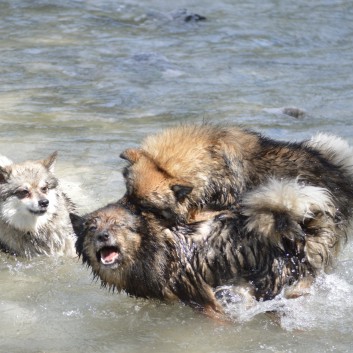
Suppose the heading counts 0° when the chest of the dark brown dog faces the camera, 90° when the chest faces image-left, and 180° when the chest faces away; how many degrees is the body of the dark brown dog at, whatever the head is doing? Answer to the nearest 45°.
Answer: approximately 90°

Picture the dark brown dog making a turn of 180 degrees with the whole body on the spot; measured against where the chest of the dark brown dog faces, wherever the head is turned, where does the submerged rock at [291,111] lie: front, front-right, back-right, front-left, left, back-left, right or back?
left
